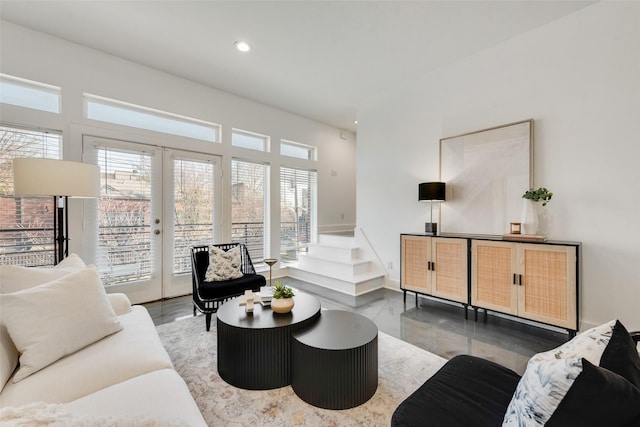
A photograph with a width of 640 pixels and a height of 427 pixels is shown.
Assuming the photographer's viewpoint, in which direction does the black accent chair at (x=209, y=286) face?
facing the viewer and to the right of the viewer

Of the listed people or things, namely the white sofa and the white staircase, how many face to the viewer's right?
1

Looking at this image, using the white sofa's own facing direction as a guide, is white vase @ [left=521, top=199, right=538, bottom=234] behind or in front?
in front

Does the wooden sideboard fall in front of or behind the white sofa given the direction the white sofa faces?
in front

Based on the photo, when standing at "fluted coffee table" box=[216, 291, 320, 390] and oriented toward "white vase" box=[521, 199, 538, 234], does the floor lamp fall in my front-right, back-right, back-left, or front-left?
back-left

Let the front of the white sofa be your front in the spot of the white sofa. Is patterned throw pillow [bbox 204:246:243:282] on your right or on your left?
on your left

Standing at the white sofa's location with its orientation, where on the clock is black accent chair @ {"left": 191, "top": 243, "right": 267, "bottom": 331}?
The black accent chair is roughly at 10 o'clock from the white sofa.

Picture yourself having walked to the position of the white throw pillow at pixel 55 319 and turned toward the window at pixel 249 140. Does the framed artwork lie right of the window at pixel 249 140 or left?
right

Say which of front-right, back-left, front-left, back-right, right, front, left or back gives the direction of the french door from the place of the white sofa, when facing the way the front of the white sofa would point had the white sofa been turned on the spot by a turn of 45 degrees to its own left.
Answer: front-left

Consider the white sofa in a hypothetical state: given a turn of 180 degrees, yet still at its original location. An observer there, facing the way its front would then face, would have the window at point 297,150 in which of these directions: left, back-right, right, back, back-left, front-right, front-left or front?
back-right

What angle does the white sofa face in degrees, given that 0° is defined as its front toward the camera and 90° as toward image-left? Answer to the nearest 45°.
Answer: approximately 270°

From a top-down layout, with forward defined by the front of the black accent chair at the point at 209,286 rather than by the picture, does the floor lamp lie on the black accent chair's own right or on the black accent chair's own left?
on the black accent chair's own right
